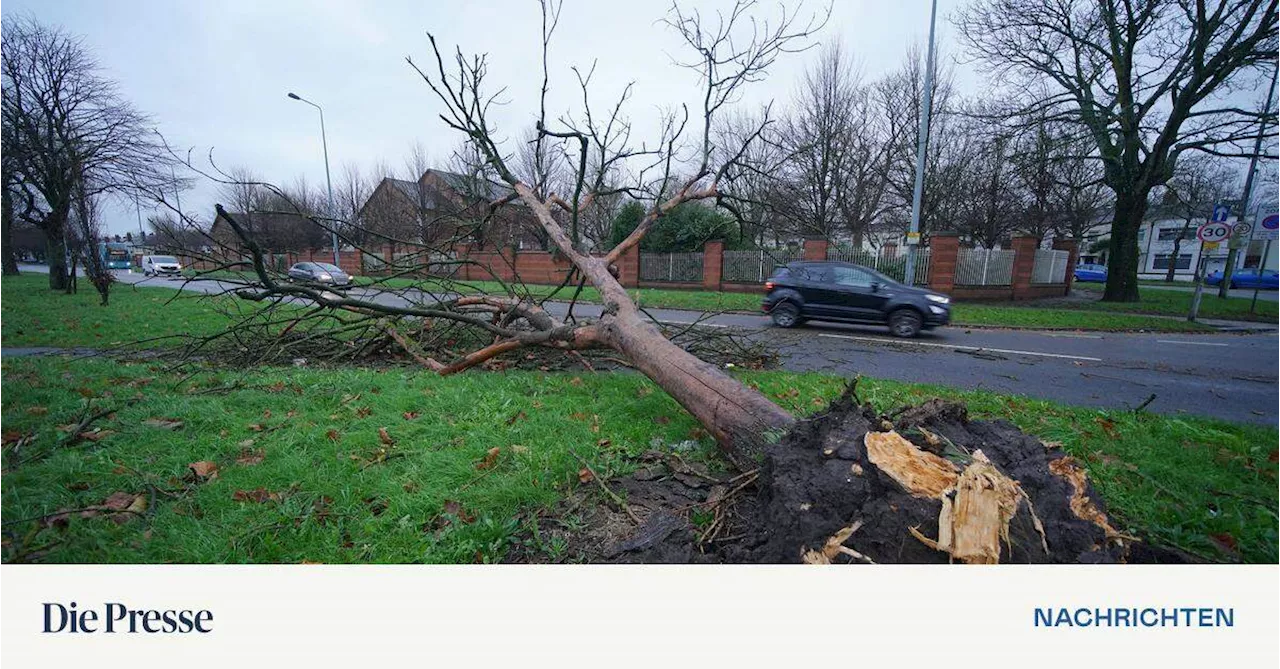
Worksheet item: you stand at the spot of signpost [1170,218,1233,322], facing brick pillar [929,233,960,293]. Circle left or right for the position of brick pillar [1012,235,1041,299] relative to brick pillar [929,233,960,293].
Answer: right

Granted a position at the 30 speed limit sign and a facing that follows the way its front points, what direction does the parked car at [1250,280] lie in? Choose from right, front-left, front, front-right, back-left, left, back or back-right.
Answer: back

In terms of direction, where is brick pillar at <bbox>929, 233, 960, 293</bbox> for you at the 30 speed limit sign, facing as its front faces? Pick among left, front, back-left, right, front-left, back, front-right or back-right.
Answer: right

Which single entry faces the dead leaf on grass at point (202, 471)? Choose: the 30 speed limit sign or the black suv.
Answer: the 30 speed limit sign

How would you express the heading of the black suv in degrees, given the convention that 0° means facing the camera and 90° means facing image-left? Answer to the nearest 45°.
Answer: approximately 270°

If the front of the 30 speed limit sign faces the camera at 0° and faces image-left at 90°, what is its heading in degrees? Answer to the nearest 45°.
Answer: approximately 0°

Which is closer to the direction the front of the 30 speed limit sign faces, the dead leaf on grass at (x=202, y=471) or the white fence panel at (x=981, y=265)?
the dead leaf on grass

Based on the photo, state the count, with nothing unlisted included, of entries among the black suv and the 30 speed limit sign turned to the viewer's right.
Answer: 1

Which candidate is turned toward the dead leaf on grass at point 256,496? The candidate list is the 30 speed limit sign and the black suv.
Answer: the 30 speed limit sign

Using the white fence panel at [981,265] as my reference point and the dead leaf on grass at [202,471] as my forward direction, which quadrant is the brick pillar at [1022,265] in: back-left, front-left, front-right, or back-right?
back-left

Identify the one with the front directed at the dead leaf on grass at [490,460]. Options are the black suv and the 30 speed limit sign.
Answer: the 30 speed limit sign

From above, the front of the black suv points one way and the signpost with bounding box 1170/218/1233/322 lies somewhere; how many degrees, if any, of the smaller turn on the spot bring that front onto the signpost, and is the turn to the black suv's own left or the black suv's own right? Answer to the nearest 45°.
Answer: approximately 45° to the black suv's own left

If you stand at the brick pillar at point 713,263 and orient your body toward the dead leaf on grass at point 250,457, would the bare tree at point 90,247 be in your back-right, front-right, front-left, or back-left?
front-right

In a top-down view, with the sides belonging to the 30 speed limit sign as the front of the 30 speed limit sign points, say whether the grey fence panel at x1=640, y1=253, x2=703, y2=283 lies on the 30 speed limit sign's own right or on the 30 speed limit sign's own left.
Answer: on the 30 speed limit sign's own right

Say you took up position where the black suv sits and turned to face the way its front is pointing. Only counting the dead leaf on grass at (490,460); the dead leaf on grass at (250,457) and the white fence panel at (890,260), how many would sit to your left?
1

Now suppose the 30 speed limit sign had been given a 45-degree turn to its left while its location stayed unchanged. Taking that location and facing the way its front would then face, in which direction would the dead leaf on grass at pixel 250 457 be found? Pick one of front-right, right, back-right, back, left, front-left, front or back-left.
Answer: front-right

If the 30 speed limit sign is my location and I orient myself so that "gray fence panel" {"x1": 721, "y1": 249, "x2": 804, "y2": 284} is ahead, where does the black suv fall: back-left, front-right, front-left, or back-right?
front-left

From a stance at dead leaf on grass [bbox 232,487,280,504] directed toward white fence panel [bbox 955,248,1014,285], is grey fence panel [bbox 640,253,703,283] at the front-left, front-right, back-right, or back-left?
front-left

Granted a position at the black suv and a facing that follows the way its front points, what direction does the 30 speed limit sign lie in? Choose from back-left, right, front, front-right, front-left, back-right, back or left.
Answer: front-left

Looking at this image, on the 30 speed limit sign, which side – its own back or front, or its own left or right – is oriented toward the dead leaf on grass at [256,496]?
front
